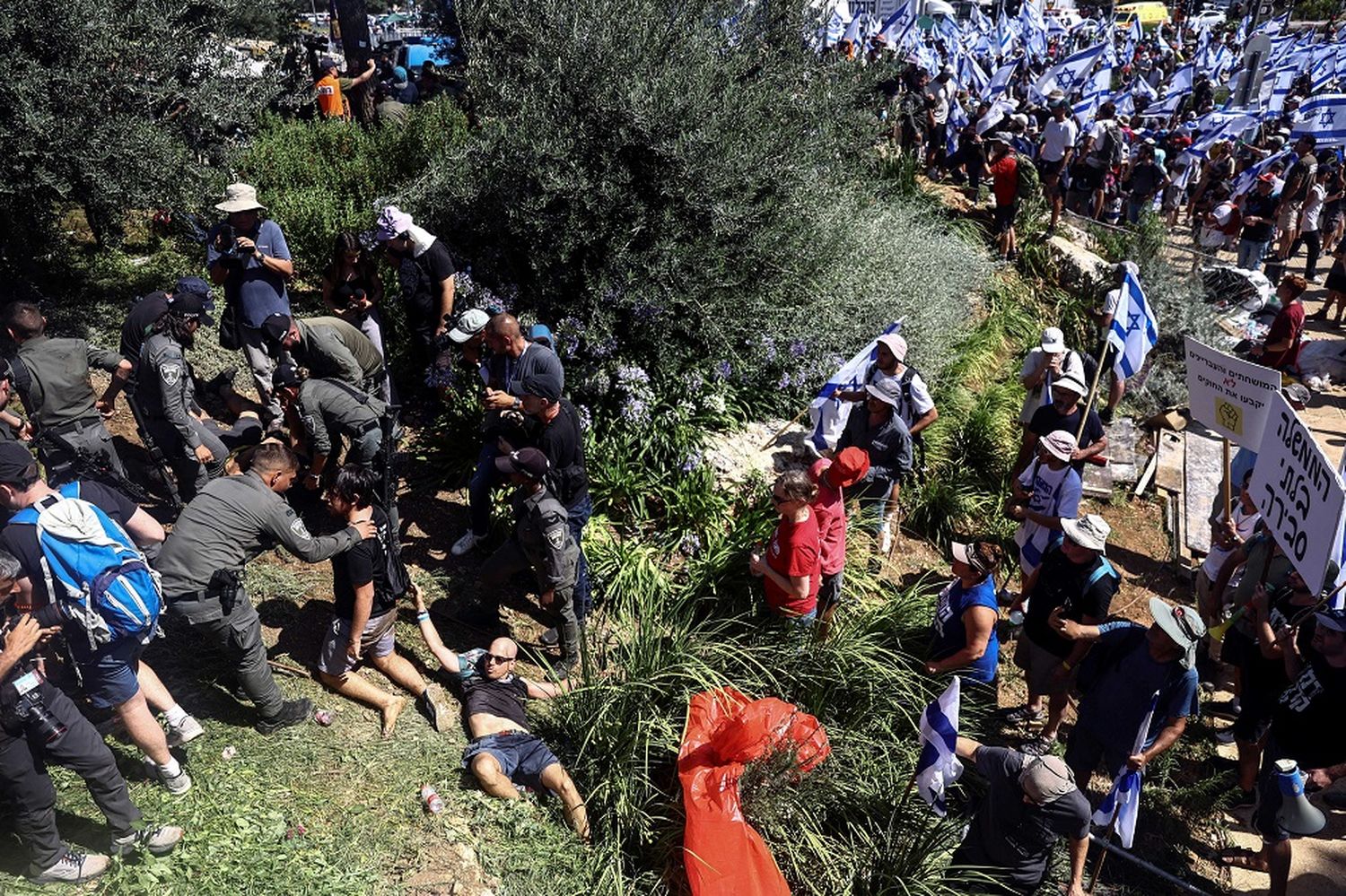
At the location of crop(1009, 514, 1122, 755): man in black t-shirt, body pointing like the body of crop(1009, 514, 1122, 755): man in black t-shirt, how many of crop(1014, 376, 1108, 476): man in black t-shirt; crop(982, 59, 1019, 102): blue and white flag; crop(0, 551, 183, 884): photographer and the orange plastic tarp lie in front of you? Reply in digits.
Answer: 2

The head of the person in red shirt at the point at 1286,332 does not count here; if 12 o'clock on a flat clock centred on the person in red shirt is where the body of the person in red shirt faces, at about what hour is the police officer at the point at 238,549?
The police officer is roughly at 10 o'clock from the person in red shirt.

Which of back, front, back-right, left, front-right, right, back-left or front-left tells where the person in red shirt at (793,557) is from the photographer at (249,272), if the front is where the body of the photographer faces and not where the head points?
front-left

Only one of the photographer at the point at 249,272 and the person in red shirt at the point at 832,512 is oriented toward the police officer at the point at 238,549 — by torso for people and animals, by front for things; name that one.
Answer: the photographer

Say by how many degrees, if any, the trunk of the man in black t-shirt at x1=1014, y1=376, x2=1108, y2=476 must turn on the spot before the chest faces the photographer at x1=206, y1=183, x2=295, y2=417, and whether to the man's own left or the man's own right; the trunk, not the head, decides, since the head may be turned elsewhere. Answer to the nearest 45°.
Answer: approximately 90° to the man's own right

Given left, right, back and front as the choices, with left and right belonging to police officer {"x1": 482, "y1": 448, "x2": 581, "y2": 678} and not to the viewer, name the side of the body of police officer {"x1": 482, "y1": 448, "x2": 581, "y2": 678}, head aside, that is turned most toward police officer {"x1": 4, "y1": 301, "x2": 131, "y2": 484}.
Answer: front

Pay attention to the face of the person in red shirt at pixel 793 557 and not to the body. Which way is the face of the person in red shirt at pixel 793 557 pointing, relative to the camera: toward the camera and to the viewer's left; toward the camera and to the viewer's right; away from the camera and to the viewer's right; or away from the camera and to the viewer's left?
toward the camera and to the viewer's left

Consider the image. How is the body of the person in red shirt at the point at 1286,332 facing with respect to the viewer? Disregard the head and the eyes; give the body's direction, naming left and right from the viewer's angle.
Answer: facing to the left of the viewer
